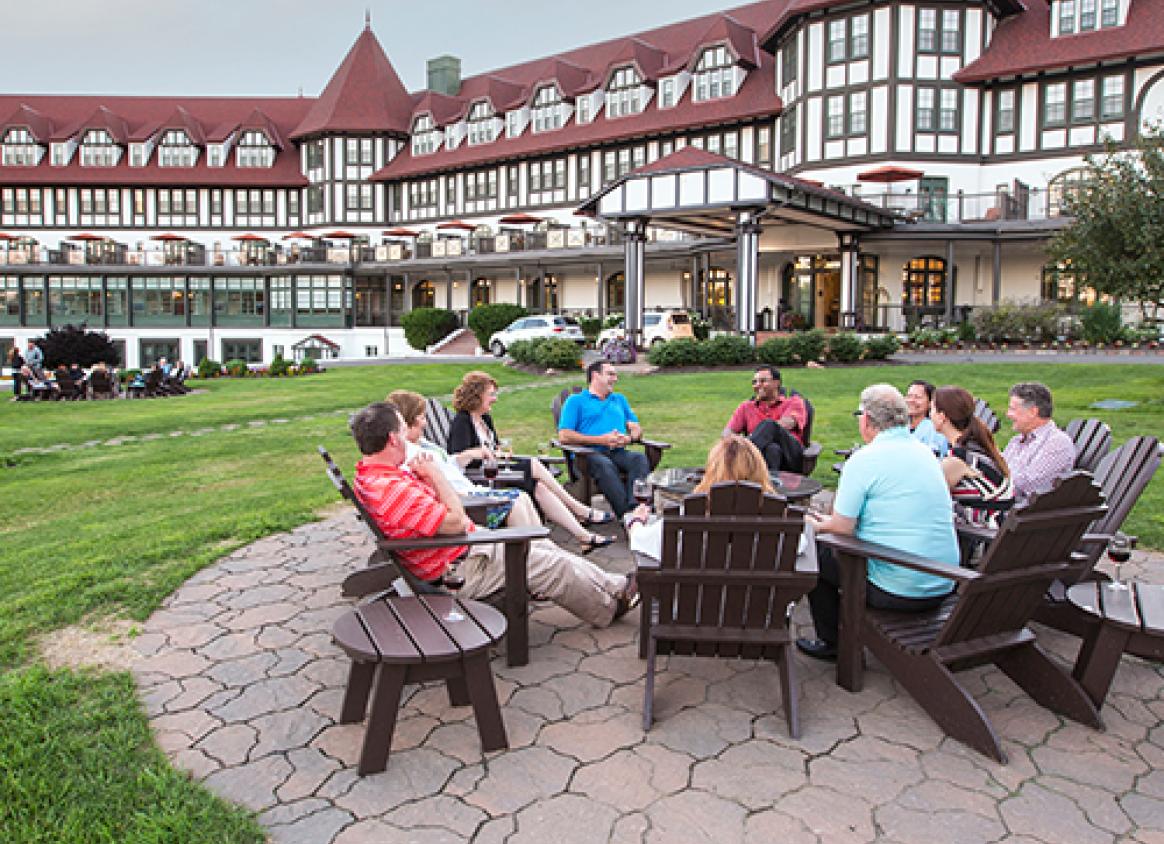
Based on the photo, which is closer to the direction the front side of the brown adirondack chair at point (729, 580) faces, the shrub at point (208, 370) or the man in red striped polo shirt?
the shrub

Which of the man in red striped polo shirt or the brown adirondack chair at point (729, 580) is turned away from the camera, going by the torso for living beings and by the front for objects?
the brown adirondack chair

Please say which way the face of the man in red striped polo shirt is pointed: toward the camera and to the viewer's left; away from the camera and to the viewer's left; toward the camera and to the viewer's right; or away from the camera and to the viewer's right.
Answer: away from the camera and to the viewer's right

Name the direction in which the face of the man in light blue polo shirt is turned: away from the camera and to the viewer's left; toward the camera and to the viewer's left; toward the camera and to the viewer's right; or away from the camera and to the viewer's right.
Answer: away from the camera and to the viewer's left

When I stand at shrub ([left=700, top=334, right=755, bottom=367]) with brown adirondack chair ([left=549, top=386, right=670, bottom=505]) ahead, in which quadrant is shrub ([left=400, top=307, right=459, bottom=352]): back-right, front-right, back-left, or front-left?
back-right

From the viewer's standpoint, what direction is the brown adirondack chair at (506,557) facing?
to the viewer's right

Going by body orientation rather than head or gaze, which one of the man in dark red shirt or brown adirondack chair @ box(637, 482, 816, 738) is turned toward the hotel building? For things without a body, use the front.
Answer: the brown adirondack chair

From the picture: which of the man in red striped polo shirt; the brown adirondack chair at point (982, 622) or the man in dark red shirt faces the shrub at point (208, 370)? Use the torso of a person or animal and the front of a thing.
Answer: the brown adirondack chair

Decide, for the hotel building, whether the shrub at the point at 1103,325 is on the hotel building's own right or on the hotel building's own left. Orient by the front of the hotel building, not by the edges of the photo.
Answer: on the hotel building's own left

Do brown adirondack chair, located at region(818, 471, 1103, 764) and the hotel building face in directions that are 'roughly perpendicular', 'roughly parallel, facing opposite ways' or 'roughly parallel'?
roughly perpendicular

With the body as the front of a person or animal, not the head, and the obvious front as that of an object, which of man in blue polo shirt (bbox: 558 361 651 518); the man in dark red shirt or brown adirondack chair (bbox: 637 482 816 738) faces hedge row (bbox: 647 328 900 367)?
the brown adirondack chair

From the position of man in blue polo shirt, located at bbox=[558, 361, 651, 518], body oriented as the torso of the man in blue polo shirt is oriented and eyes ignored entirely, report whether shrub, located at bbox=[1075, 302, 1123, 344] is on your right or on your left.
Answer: on your left

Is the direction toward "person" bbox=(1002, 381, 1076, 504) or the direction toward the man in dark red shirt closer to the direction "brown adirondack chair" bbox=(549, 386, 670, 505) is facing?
the person
